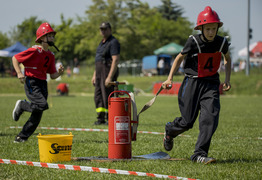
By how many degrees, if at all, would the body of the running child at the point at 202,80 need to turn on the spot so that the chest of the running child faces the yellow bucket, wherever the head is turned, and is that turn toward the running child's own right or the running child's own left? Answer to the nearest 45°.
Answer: approximately 135° to the running child's own right

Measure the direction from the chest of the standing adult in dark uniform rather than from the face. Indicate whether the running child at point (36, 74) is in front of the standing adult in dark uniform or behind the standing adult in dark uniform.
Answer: in front

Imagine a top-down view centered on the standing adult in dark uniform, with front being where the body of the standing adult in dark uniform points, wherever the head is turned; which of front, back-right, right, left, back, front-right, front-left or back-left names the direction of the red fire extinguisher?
front-left

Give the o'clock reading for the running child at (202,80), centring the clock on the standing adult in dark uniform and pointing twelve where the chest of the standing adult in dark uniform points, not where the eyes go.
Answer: The running child is roughly at 10 o'clock from the standing adult in dark uniform.

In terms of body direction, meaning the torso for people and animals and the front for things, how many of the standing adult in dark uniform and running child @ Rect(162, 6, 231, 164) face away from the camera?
0

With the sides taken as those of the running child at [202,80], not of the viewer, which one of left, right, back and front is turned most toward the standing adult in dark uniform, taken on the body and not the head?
back

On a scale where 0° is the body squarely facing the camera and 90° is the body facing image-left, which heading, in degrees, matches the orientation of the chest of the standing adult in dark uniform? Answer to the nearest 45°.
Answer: approximately 45°
